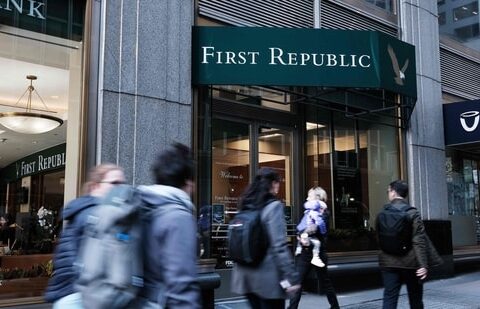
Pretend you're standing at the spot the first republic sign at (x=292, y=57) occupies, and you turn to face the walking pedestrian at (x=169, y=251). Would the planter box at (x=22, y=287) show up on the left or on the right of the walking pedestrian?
right

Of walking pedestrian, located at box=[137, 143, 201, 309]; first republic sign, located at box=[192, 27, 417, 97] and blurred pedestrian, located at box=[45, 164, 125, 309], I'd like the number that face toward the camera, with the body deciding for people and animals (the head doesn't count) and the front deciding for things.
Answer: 1

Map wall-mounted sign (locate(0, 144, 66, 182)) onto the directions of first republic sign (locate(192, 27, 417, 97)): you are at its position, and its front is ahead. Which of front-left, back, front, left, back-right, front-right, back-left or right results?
right

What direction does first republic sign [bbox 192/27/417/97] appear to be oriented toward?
toward the camera

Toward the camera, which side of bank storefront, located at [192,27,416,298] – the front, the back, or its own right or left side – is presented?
front

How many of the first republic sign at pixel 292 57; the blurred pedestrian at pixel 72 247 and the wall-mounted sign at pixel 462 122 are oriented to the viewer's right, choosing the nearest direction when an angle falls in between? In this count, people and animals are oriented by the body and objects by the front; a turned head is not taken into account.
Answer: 1

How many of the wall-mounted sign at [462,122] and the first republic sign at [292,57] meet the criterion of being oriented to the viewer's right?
0

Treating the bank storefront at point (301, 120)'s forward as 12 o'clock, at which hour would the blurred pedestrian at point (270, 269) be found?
The blurred pedestrian is roughly at 12 o'clock from the bank storefront.

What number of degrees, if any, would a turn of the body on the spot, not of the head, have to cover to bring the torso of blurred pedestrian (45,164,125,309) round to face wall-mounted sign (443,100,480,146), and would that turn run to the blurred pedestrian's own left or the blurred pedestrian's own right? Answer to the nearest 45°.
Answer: approximately 45° to the blurred pedestrian's own left

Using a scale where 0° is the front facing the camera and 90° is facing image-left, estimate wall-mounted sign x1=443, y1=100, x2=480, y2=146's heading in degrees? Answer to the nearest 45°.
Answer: approximately 45°

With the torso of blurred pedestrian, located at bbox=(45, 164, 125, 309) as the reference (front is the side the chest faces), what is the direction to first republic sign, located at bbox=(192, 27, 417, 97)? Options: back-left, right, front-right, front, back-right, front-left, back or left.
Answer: front-left

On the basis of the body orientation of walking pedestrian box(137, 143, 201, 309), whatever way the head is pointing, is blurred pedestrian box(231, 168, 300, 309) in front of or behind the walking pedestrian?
in front
